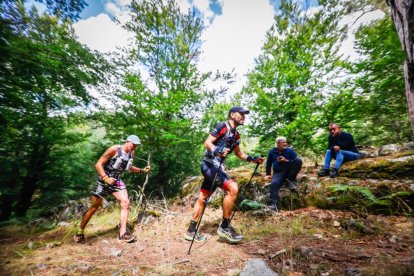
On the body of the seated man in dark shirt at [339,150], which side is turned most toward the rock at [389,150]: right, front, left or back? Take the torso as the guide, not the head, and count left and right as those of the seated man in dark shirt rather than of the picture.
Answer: back

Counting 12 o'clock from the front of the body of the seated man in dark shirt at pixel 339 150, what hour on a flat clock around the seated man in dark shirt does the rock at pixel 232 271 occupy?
The rock is roughly at 11 o'clock from the seated man in dark shirt.

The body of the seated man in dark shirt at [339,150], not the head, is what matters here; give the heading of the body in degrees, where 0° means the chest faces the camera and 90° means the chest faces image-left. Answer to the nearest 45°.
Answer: approximately 45°

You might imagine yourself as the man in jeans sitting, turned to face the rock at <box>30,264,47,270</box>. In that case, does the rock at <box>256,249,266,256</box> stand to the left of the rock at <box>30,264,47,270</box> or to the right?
left

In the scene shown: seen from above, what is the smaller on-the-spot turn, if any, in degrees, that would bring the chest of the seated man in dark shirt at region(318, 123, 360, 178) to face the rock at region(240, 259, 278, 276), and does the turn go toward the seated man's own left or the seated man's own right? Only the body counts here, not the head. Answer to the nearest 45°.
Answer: approximately 45° to the seated man's own left

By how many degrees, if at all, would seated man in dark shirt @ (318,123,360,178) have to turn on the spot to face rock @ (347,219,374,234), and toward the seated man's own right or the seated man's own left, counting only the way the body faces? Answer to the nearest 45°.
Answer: approximately 45° to the seated man's own left
